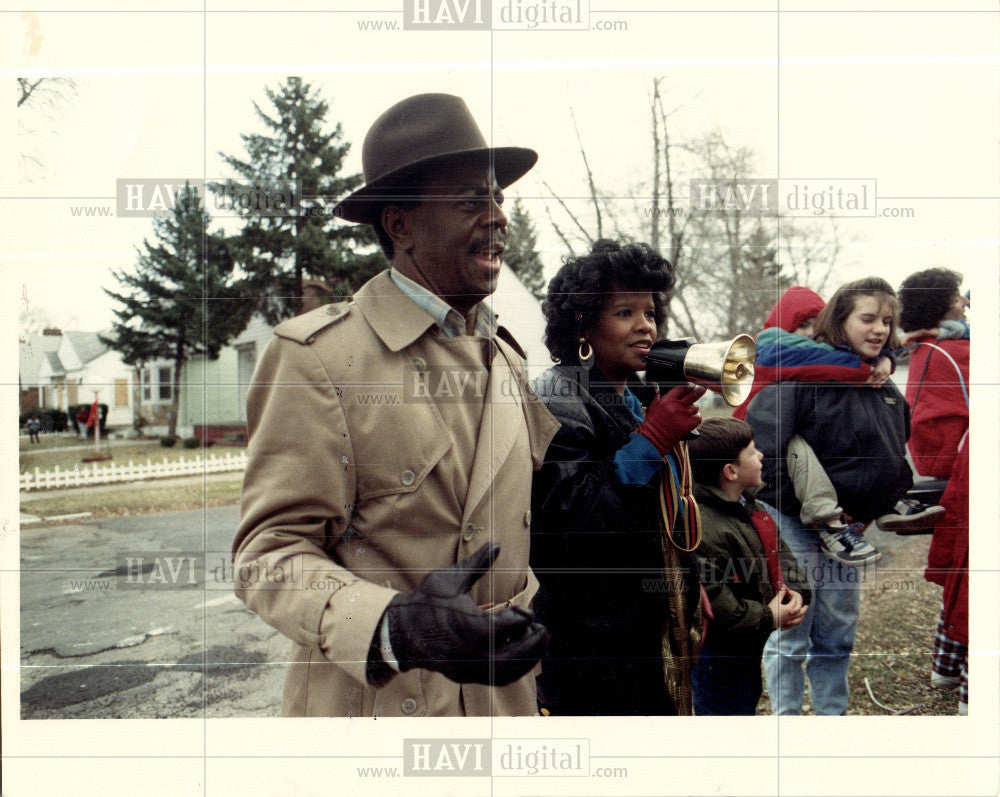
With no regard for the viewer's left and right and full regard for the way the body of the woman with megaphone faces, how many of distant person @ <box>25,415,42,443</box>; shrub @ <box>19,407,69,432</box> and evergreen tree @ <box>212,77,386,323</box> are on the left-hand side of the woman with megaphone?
3

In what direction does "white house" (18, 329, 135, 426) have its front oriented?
toward the camera

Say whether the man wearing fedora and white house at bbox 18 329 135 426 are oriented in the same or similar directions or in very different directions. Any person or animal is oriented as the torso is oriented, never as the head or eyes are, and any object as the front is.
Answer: same or similar directions

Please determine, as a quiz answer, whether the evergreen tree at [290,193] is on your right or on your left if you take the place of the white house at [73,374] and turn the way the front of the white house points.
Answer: on your left

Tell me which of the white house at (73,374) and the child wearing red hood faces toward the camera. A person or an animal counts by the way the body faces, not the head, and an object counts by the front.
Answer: the white house

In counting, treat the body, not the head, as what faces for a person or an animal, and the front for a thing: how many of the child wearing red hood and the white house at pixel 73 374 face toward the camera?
1

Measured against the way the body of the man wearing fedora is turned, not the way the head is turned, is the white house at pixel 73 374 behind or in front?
behind

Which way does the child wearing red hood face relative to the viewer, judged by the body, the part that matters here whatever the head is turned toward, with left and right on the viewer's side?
facing to the right of the viewer

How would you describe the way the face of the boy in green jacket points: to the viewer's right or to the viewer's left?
to the viewer's right

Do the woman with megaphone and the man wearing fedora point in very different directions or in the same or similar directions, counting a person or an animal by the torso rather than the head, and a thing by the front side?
same or similar directions

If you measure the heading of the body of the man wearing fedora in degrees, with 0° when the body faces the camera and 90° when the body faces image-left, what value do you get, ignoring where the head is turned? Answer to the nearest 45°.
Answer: approximately 315°
